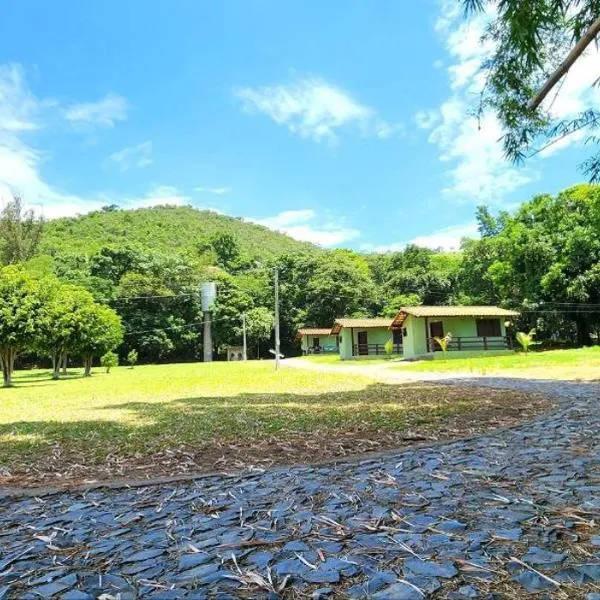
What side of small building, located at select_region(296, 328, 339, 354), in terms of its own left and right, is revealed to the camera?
front

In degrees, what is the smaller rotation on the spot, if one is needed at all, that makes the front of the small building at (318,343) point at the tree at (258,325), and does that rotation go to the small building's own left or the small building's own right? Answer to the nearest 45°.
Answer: approximately 90° to the small building's own right

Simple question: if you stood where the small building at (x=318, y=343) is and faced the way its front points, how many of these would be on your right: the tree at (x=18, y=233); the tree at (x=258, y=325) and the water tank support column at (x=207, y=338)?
3

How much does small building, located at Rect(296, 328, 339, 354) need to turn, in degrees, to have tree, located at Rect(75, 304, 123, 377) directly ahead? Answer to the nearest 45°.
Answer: approximately 45° to its right

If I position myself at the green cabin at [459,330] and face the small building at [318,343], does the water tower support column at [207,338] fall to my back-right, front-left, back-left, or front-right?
front-left

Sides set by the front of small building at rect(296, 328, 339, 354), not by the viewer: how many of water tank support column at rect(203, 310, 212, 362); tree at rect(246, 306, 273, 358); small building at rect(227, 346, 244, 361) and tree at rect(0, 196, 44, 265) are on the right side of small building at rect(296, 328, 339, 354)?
4

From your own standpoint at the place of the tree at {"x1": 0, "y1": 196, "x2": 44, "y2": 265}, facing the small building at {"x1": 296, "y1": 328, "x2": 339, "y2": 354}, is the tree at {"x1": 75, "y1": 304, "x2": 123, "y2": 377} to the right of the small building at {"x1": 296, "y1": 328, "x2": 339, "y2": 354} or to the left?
right

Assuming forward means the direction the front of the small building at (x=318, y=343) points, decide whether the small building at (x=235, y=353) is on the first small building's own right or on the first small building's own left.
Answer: on the first small building's own right

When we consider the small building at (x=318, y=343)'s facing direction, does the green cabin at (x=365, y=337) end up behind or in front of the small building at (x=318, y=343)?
in front

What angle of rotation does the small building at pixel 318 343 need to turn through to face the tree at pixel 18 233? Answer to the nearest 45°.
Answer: approximately 90° to its right

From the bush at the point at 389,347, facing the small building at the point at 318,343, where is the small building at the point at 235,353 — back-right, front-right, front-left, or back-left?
front-left

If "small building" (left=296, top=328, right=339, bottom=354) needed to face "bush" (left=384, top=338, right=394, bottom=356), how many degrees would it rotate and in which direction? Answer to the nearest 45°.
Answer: approximately 45° to its left

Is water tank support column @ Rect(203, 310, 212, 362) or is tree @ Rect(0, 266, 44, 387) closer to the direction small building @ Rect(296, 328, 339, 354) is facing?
the tree

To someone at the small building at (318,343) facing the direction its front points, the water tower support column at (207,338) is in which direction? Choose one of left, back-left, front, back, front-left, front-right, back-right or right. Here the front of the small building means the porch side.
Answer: right

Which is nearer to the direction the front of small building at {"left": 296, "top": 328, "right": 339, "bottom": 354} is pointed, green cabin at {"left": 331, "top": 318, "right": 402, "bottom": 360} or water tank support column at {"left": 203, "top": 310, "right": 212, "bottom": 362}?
the green cabin
